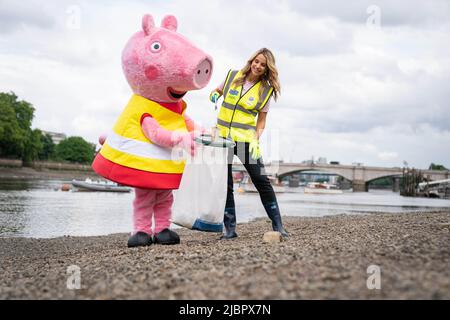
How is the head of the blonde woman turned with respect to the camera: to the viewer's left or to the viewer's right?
to the viewer's left

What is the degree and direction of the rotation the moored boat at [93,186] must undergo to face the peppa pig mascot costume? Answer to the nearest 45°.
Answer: approximately 90° to its left

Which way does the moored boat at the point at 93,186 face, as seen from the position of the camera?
facing to the left of the viewer

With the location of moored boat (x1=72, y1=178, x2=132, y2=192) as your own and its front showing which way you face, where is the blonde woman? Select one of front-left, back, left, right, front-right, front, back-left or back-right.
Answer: left
